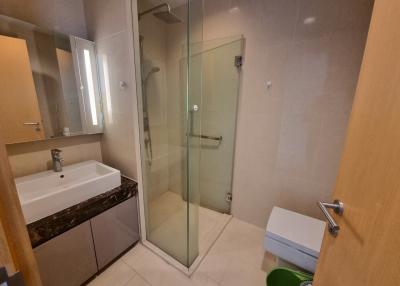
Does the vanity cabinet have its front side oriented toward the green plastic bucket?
yes

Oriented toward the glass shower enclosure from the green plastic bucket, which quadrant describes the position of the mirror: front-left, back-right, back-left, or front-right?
front-left

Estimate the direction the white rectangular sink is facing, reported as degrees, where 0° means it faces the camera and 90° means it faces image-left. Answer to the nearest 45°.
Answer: approximately 315°

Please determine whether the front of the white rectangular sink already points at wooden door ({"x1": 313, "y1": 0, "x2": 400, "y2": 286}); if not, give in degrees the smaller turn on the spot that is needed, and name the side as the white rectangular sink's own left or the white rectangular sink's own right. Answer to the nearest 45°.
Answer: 0° — it already faces it

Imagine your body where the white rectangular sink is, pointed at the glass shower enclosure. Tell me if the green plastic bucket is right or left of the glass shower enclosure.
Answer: right

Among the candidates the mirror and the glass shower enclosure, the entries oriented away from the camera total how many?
0

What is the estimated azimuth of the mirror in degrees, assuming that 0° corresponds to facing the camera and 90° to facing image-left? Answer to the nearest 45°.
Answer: approximately 315°

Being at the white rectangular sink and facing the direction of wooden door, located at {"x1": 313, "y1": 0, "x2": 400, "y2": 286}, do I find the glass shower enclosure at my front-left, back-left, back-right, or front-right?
front-left

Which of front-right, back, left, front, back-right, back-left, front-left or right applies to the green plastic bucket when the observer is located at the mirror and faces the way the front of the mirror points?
front

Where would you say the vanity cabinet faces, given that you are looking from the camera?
facing the viewer and to the right of the viewer

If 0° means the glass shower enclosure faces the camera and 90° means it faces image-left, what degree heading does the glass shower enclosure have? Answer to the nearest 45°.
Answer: approximately 315°

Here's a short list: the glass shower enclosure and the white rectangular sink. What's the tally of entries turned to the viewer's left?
0

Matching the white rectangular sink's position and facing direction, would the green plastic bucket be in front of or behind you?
in front
